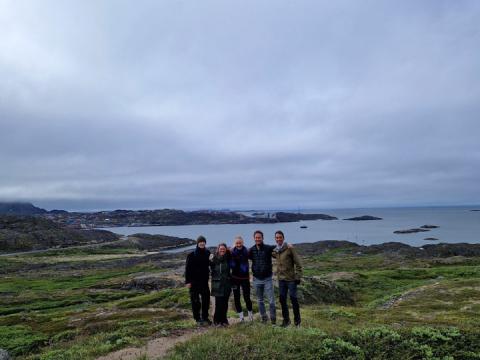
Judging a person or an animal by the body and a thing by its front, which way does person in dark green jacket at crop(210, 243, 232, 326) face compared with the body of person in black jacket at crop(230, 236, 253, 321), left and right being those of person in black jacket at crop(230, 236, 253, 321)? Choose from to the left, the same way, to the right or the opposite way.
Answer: the same way

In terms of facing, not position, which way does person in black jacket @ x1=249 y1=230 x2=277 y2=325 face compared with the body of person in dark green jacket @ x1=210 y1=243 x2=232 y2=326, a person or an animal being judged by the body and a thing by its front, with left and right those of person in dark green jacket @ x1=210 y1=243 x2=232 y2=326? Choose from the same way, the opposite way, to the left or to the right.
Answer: the same way

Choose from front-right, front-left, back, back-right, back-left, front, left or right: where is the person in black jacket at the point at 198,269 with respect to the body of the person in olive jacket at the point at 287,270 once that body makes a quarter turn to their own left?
back-right

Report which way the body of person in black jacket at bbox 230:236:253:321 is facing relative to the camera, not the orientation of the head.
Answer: toward the camera

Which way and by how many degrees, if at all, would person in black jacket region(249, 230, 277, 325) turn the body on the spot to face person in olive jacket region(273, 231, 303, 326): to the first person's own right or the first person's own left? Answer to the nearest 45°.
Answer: approximately 90° to the first person's own left

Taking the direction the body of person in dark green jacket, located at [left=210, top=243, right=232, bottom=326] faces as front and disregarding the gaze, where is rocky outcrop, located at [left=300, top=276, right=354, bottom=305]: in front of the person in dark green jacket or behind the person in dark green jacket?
behind

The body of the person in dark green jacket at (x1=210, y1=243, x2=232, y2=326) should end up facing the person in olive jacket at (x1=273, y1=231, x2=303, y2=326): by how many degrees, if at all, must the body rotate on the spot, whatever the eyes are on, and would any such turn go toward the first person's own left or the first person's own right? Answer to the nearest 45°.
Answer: approximately 90° to the first person's own left

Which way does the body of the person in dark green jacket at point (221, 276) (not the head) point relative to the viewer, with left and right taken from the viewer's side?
facing the viewer

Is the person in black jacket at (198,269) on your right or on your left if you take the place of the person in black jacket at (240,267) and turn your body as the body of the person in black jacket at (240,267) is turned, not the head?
on your right

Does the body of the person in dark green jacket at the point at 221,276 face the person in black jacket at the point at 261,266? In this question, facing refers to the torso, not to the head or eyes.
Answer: no

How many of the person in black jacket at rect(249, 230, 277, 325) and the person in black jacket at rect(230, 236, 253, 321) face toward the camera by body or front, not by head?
2

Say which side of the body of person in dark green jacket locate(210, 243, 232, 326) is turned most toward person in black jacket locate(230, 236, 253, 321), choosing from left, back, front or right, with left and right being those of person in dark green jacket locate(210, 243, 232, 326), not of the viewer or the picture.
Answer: left
